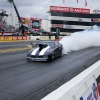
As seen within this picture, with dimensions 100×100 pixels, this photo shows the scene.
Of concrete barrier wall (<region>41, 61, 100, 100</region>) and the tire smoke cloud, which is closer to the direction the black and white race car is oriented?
the concrete barrier wall

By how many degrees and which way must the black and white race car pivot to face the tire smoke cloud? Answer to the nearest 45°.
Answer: approximately 135° to its right
